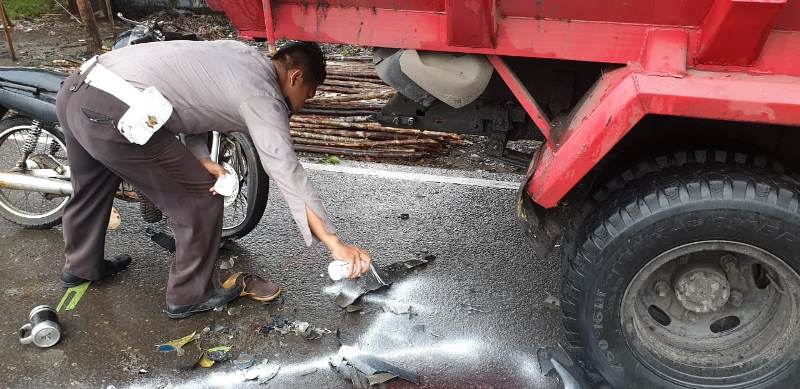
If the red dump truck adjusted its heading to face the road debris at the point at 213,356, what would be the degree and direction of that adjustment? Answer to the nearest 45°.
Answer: approximately 180°

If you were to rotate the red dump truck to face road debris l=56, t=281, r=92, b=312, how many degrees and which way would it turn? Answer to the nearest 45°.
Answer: approximately 180°

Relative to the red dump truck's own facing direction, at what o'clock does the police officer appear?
The police officer is roughly at 6 o'clock from the red dump truck.

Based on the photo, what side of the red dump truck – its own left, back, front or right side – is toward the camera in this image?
right

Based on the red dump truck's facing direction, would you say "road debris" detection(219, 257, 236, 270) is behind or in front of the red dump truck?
behind

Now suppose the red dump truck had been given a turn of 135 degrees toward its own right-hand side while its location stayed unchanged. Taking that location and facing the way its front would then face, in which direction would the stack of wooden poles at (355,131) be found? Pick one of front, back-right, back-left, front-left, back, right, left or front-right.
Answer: right

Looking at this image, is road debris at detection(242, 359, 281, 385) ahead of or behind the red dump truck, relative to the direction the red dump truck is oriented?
behind

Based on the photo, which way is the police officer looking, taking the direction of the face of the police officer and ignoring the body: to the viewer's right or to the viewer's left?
to the viewer's right
